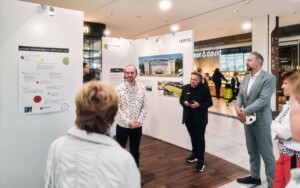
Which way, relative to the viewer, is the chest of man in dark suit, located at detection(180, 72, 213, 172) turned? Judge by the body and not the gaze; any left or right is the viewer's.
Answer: facing the viewer and to the left of the viewer

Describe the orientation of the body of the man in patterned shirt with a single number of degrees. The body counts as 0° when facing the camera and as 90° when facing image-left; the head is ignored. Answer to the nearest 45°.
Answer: approximately 0°

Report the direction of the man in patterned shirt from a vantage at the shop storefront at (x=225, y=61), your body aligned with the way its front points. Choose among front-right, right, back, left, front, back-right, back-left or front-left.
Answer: front

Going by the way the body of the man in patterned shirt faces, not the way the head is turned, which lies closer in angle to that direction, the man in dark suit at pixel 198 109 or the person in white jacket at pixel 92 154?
the person in white jacket

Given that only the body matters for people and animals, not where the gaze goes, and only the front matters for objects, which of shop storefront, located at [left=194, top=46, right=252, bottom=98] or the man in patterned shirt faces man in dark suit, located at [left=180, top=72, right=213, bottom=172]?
the shop storefront

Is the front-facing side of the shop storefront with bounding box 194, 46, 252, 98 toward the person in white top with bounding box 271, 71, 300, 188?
yes

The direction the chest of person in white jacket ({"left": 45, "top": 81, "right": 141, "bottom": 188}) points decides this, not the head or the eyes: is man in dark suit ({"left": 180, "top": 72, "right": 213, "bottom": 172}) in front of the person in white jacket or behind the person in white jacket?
in front

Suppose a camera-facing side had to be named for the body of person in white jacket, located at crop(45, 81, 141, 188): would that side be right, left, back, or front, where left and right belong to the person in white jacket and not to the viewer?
back

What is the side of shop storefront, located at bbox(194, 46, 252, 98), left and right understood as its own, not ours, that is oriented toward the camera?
front

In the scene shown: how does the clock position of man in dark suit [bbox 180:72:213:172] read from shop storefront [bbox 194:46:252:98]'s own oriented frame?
The man in dark suit is roughly at 12 o'clock from the shop storefront.

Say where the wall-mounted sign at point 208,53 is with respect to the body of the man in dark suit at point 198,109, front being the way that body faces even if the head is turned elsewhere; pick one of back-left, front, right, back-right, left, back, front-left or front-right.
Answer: back-right
